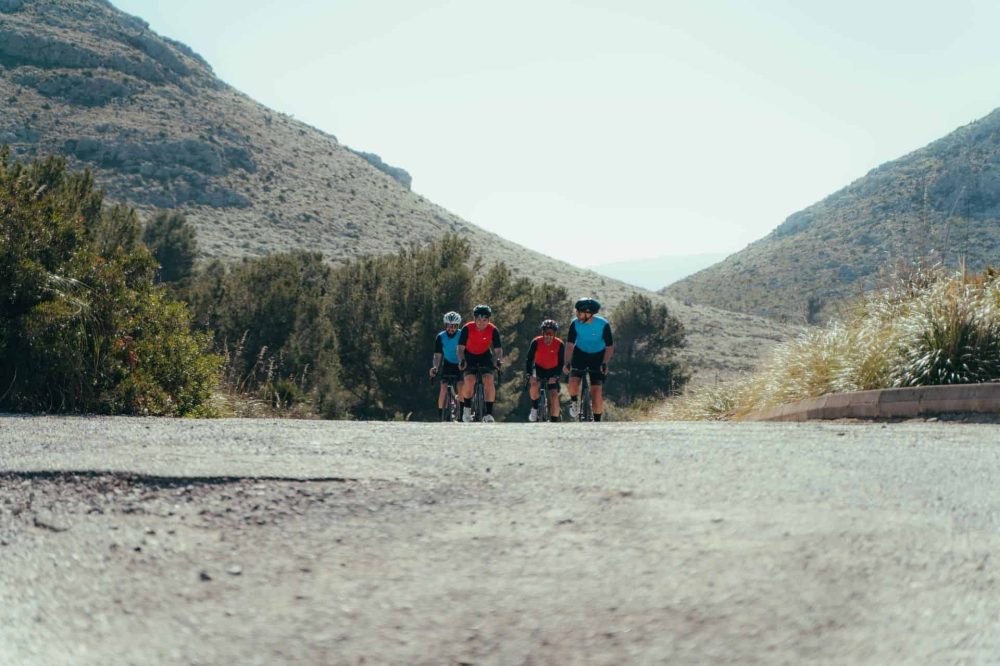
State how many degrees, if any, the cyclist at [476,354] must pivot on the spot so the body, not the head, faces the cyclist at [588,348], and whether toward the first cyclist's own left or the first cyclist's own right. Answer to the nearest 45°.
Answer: approximately 90° to the first cyclist's own left

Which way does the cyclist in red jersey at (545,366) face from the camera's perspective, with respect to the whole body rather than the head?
toward the camera

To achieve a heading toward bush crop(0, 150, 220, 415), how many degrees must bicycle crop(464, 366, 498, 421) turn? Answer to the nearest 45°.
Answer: approximately 45° to its right

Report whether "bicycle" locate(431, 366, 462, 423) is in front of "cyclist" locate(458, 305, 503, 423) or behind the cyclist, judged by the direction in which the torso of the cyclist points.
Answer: behind

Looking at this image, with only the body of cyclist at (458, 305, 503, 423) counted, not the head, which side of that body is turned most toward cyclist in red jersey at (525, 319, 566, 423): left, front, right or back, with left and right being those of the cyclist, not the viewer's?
left

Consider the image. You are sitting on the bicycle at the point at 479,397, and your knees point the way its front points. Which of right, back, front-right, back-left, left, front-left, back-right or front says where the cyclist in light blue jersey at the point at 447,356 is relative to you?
back-right

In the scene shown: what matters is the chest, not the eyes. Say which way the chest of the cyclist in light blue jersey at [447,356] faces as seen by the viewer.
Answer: toward the camera

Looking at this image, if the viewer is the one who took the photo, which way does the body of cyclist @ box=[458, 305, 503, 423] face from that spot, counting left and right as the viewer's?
facing the viewer
